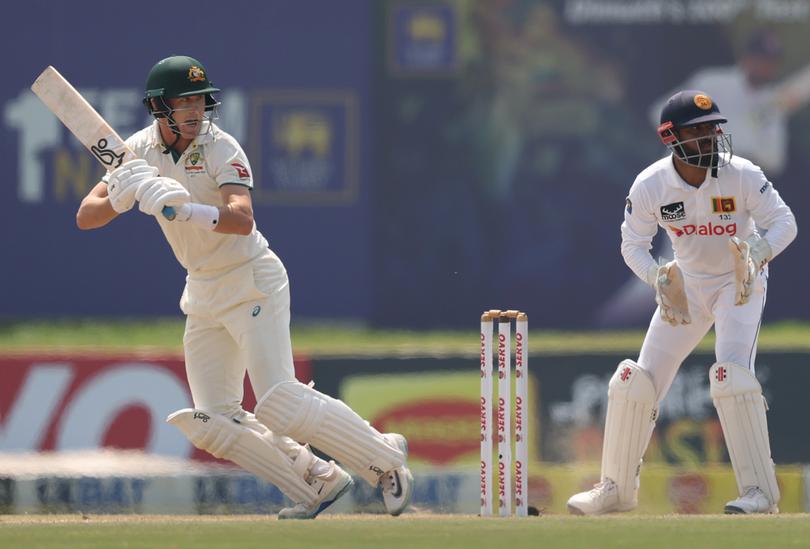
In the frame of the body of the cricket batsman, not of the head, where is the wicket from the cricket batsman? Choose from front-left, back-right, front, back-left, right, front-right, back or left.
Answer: back-left

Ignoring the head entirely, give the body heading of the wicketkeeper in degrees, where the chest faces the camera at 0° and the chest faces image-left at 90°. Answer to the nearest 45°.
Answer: approximately 0°

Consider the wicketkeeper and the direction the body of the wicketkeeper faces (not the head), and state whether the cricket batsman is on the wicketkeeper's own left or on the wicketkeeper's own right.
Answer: on the wicketkeeper's own right

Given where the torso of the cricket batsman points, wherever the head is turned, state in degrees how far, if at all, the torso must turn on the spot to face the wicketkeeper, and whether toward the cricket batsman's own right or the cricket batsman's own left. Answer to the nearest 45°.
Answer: approximately 135° to the cricket batsman's own left

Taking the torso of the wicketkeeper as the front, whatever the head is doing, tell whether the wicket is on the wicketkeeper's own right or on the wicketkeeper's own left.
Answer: on the wicketkeeper's own right
